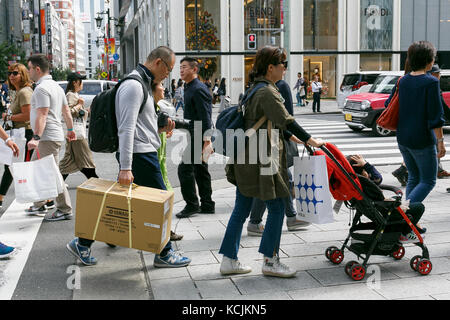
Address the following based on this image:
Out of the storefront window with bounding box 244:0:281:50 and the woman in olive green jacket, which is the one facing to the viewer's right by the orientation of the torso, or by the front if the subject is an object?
the woman in olive green jacket

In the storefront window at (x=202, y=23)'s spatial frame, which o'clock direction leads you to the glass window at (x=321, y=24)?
The glass window is roughly at 9 o'clock from the storefront window.

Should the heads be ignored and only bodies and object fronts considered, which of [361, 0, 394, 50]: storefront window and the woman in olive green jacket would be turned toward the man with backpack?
the storefront window

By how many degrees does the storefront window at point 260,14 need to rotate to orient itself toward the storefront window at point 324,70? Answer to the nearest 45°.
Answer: approximately 90° to its left

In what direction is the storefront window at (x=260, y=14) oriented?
toward the camera

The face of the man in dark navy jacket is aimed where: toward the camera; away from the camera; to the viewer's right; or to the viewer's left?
to the viewer's left

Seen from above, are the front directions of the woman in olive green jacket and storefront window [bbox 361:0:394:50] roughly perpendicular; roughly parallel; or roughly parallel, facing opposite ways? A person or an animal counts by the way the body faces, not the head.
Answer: roughly perpendicular

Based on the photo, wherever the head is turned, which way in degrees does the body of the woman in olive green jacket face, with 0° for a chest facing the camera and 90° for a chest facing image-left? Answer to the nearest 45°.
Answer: approximately 270°

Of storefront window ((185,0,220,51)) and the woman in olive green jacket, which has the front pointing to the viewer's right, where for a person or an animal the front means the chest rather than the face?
the woman in olive green jacket

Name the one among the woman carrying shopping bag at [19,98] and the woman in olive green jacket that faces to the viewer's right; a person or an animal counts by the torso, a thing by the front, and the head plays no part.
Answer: the woman in olive green jacket

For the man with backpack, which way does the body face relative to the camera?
to the viewer's right

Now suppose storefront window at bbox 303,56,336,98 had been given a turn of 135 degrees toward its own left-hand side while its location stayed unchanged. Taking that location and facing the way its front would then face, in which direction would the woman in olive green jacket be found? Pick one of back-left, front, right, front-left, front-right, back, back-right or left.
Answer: back-right

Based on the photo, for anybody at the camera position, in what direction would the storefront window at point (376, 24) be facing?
facing the viewer

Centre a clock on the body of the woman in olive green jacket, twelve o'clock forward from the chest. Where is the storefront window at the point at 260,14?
The storefront window is roughly at 9 o'clock from the woman in olive green jacket.

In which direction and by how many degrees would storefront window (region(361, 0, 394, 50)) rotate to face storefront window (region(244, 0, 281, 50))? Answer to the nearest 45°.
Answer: approximately 90° to its right

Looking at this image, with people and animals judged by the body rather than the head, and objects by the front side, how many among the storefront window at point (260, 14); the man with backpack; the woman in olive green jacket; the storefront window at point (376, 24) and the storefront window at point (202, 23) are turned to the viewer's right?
2

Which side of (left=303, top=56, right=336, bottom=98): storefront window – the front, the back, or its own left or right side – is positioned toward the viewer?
front

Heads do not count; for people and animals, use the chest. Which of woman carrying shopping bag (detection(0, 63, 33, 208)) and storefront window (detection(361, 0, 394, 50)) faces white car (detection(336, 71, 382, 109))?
the storefront window

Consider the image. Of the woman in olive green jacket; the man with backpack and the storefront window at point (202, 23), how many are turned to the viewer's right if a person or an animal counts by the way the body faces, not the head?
2

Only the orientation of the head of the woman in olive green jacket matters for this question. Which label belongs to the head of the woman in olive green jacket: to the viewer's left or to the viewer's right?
to the viewer's right
